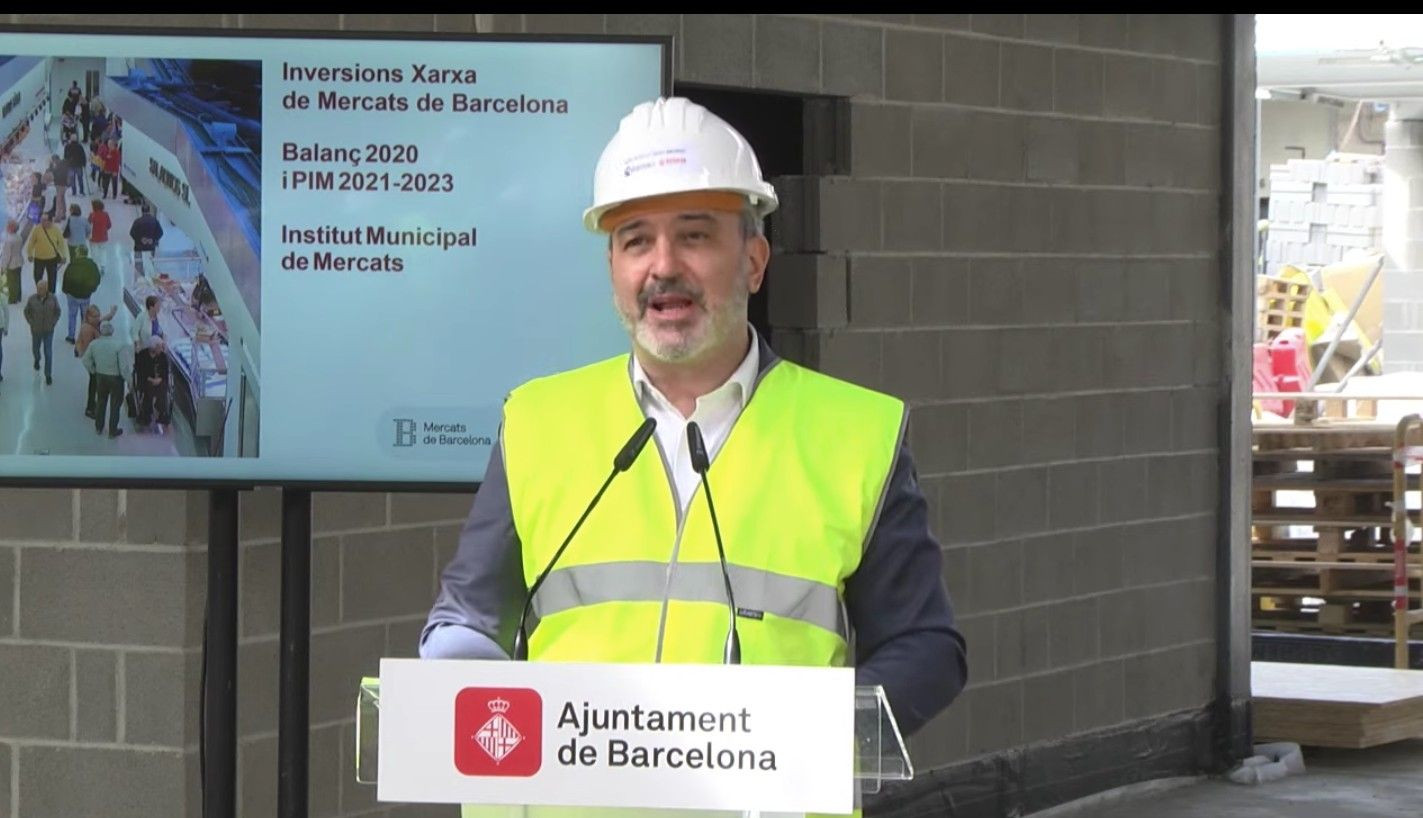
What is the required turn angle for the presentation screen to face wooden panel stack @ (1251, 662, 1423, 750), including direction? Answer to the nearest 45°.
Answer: approximately 135° to its left

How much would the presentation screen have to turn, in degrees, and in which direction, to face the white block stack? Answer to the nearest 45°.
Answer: approximately 135° to its left

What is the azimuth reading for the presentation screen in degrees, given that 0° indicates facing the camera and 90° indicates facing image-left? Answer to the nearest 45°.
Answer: approximately 0°

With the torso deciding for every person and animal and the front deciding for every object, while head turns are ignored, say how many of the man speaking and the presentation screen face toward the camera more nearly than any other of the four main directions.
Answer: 2

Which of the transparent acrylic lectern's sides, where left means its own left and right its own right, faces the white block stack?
back

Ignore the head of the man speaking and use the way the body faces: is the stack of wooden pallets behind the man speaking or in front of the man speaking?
behind

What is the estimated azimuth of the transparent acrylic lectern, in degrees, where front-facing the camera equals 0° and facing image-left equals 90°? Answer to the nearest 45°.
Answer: approximately 0°

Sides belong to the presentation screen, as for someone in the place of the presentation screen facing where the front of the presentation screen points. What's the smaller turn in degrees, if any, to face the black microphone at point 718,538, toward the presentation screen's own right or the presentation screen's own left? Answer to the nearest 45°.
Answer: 0° — it already faces it

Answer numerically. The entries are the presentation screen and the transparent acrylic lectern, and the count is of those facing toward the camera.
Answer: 2
